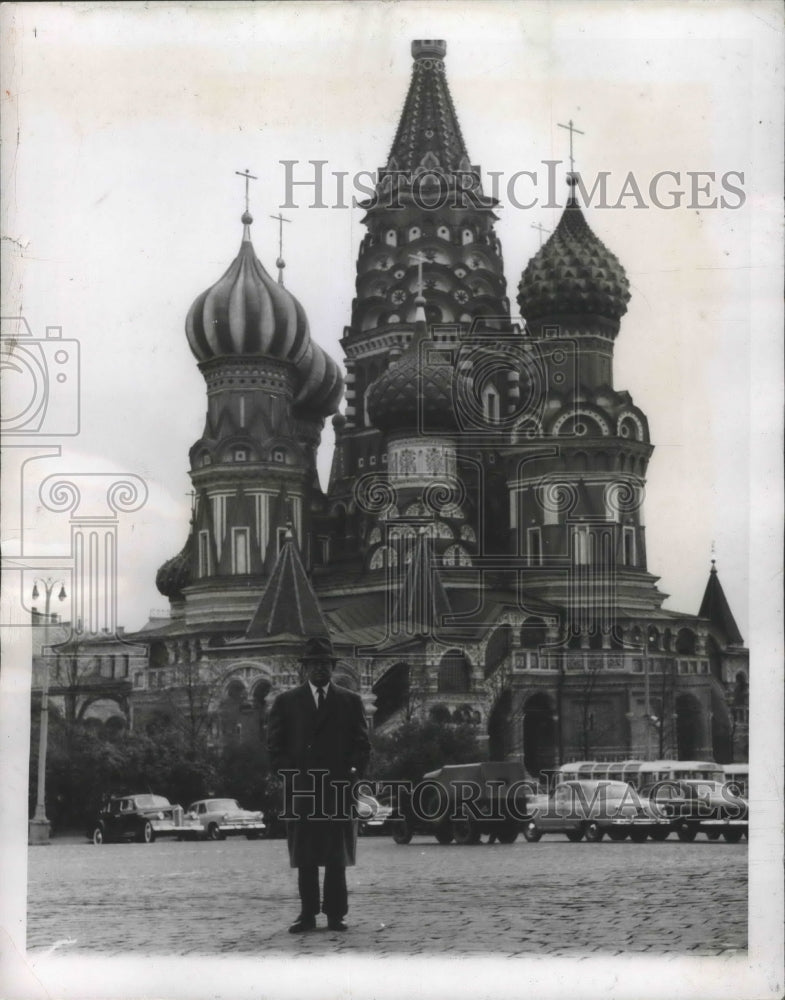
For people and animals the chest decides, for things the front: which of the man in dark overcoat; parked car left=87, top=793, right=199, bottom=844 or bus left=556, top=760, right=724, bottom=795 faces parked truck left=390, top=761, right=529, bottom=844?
parked car left=87, top=793, right=199, bottom=844

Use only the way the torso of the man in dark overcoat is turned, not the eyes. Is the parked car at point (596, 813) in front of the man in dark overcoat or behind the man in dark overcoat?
behind

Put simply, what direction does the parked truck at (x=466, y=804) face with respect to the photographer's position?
facing the viewer and to the left of the viewer

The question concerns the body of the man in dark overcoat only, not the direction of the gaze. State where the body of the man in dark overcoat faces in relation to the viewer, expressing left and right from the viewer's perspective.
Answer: facing the viewer

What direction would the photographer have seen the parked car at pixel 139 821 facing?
facing the viewer and to the right of the viewer

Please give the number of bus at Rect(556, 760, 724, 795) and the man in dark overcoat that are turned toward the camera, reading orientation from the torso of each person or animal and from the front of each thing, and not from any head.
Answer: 1

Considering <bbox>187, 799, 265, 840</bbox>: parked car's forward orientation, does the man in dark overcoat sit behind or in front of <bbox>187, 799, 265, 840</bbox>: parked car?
in front

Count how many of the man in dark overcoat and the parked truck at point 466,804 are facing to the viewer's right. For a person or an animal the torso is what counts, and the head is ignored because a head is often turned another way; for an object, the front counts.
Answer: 0
